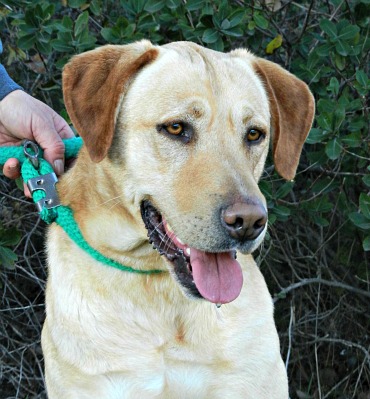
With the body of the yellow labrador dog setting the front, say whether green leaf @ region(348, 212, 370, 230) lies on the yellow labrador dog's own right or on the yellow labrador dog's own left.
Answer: on the yellow labrador dog's own left

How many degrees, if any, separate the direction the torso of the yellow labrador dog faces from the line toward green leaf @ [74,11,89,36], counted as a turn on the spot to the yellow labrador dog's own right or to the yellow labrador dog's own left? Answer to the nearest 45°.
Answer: approximately 180°

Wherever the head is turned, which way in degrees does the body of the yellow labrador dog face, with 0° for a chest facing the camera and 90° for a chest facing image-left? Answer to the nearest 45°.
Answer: approximately 0°

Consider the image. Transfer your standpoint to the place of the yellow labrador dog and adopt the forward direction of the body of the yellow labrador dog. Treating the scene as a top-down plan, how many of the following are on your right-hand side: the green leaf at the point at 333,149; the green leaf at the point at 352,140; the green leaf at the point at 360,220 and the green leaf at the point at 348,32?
0

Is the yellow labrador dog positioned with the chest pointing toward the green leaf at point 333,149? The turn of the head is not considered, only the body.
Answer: no

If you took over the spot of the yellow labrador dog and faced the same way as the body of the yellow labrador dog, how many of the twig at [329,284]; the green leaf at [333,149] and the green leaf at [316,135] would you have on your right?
0

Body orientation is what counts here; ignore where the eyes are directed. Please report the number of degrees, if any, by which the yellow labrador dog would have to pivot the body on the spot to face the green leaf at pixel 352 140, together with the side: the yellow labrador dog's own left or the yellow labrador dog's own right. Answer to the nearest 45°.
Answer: approximately 135° to the yellow labrador dog's own left

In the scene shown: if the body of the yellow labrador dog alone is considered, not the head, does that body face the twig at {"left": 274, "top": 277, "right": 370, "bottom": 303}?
no

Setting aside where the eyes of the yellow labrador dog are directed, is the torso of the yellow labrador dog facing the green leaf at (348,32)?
no

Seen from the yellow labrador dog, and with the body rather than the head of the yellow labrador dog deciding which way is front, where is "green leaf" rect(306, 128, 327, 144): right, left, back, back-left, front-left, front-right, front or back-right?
back-left
